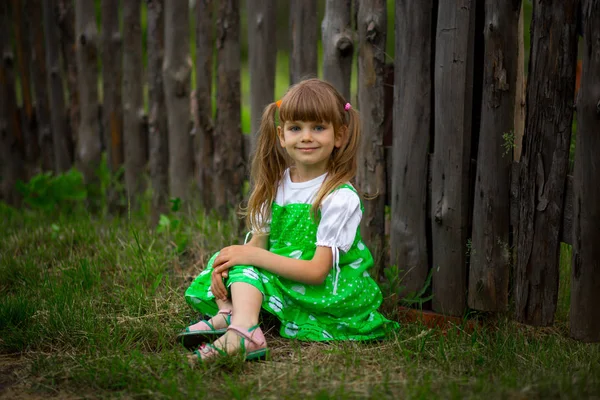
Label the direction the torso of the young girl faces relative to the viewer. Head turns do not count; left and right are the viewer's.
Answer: facing the viewer and to the left of the viewer

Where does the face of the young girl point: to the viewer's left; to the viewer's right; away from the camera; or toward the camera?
toward the camera
